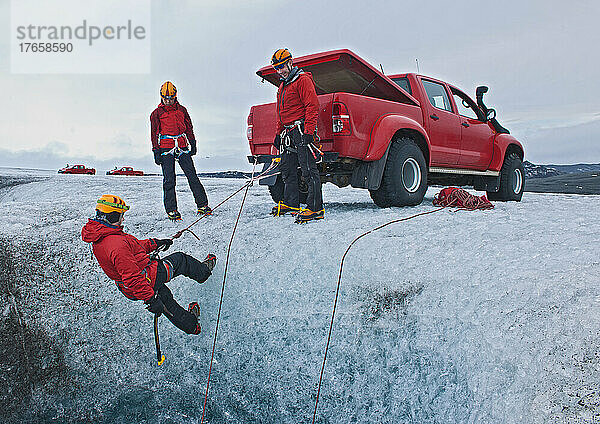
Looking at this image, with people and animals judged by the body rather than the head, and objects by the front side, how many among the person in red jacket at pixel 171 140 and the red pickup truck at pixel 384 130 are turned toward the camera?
1

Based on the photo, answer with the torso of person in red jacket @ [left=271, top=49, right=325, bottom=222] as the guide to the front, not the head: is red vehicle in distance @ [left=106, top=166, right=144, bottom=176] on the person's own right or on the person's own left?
on the person's own right

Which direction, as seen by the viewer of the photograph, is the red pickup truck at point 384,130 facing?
facing away from the viewer and to the right of the viewer

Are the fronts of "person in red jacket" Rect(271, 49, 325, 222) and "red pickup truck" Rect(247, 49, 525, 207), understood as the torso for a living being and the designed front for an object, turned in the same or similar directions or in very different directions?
very different directions

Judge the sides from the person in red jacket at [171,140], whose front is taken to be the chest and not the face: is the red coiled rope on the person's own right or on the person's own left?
on the person's own left

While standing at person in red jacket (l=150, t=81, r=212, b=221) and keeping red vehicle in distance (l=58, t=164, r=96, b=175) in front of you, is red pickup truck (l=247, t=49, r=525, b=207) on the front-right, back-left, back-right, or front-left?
front-right

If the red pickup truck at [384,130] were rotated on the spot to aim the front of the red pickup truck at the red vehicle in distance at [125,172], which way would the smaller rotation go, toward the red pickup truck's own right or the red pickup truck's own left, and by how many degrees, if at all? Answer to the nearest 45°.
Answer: approximately 90° to the red pickup truck's own left

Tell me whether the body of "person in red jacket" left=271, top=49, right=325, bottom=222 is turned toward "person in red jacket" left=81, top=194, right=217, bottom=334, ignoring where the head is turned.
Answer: yes

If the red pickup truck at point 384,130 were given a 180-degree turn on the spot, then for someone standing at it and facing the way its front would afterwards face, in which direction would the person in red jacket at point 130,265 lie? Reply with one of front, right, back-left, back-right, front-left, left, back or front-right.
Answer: front

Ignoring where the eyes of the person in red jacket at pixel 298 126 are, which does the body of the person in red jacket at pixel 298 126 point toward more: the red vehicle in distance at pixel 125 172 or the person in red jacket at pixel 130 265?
the person in red jacket

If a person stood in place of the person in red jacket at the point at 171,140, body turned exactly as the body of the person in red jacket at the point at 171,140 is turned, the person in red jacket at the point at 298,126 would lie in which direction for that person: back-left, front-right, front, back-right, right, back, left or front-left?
front-left
